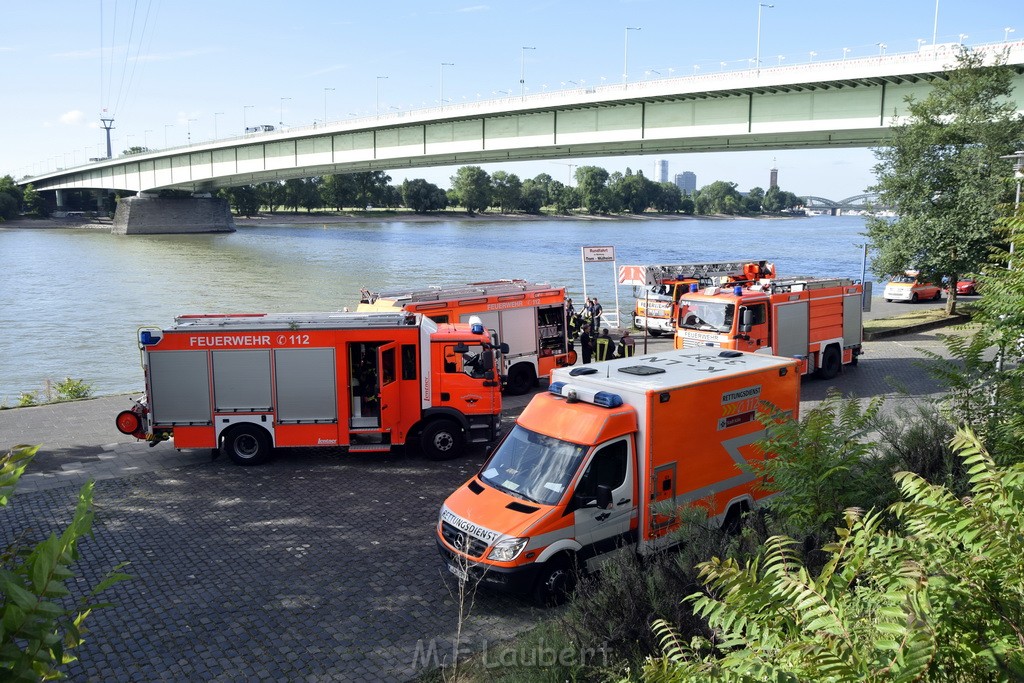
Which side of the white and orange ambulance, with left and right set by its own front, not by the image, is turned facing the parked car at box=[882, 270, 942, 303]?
back

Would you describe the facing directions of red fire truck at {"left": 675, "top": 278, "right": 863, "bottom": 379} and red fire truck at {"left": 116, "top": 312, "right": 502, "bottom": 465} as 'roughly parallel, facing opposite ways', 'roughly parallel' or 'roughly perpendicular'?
roughly parallel, facing opposite ways

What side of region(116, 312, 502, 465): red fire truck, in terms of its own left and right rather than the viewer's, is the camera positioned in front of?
right

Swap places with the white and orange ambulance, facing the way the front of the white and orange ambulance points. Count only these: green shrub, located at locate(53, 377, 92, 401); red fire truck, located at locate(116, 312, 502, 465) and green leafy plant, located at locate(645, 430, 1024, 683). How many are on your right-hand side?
2

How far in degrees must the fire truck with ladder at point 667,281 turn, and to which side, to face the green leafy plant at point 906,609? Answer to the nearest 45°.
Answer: approximately 45° to its left

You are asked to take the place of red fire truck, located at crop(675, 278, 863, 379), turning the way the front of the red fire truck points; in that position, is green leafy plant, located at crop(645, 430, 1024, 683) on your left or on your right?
on your left

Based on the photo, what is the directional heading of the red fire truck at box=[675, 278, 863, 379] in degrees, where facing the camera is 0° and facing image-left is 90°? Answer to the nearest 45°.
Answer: approximately 45°

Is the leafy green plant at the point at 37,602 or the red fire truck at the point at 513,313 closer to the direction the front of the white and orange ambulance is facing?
the leafy green plant

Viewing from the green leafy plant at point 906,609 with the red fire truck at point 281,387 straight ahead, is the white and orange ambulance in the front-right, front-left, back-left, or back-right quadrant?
front-right

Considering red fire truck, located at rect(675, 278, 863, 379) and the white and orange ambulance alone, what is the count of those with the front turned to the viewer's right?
0

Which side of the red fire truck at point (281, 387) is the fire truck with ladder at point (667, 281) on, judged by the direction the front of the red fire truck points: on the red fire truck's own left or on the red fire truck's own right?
on the red fire truck's own left

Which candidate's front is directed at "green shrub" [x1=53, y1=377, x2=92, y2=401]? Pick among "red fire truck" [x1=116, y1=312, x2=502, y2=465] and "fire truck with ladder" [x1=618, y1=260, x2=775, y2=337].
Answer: the fire truck with ladder

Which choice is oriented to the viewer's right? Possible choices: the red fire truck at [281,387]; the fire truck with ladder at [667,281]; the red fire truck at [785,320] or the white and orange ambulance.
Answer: the red fire truck at [281,387]

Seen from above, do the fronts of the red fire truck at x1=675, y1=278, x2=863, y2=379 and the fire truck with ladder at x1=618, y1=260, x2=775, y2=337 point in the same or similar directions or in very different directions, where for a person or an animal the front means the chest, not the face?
same or similar directions

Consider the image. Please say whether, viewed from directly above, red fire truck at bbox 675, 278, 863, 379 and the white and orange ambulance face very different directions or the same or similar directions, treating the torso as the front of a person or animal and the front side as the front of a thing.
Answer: same or similar directions

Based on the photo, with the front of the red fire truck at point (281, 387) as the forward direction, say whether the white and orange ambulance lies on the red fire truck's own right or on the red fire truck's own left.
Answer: on the red fire truck's own right

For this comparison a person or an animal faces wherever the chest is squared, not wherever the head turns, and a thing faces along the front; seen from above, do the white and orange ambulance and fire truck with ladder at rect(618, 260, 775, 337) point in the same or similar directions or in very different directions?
same or similar directions

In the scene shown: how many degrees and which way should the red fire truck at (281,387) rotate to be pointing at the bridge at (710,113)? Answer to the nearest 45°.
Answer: approximately 45° to its left

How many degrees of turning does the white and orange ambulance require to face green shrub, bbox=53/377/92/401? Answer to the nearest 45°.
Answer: approximately 90° to its right

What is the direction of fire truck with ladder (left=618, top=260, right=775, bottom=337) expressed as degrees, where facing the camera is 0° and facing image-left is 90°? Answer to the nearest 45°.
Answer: approximately 45°

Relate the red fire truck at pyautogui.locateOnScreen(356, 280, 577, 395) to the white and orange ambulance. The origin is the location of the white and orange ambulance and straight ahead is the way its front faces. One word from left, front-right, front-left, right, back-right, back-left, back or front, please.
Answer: back-right

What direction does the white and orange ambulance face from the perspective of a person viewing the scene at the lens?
facing the viewer and to the left of the viewer
